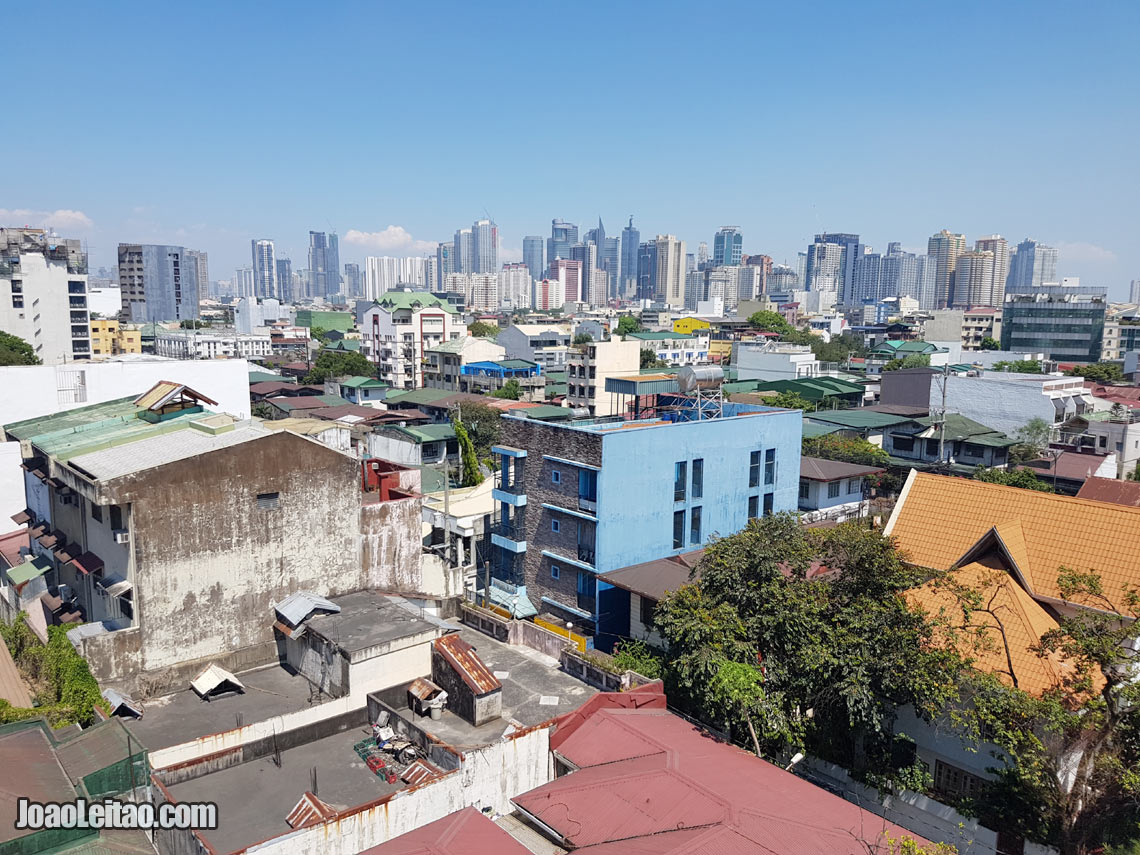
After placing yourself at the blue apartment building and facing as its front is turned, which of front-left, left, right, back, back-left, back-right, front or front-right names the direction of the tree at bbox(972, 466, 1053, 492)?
back

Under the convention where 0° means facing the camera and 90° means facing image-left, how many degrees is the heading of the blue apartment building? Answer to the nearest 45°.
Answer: approximately 45°
